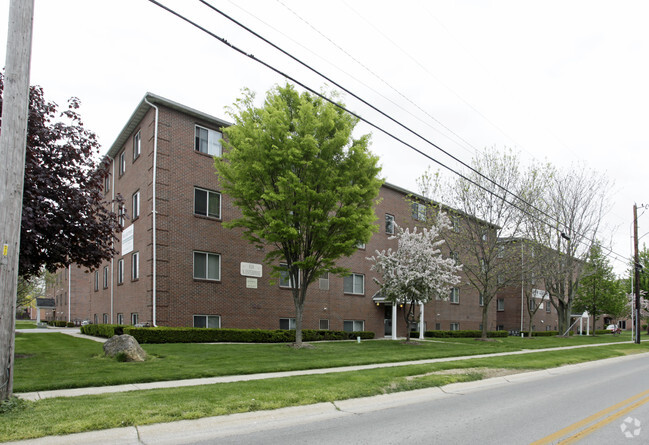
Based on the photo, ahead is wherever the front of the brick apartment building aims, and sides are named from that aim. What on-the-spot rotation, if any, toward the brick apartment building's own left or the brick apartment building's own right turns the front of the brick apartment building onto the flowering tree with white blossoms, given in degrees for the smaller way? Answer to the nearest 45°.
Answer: approximately 45° to the brick apartment building's own left

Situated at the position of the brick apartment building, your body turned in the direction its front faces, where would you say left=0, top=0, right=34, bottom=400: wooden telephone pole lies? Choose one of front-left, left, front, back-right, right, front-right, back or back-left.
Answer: front-right

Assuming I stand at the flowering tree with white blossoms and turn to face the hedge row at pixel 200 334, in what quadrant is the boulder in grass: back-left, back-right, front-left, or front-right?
front-left

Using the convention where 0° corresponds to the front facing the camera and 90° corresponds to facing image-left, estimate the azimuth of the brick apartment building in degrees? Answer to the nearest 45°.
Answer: approximately 315°

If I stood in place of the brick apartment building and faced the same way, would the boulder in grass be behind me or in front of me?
in front

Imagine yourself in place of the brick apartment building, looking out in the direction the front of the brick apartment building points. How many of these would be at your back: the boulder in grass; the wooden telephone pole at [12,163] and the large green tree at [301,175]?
0

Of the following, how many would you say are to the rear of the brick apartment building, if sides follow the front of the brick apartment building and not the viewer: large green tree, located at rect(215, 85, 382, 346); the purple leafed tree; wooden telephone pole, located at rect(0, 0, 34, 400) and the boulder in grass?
0

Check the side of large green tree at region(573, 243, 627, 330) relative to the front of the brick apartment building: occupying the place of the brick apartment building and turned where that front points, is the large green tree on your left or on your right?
on your left
